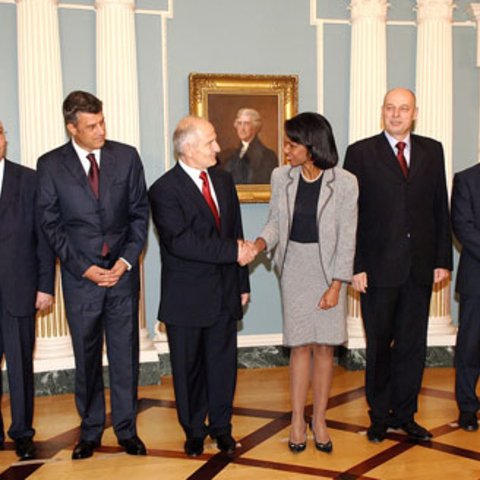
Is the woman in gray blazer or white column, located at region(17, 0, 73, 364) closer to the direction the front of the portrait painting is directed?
the woman in gray blazer

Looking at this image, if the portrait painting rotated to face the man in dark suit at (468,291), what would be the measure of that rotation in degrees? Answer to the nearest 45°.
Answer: approximately 45° to its left

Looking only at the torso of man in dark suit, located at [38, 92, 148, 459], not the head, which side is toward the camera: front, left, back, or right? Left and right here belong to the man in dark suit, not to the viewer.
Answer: front

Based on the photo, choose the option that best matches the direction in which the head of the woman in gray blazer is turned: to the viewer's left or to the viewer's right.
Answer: to the viewer's left

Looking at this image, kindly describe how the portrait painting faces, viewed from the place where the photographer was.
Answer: facing the viewer

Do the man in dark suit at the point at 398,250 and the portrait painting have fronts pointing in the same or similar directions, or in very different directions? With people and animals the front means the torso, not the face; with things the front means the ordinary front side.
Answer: same or similar directions

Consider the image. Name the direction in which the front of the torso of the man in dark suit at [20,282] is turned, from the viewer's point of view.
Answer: toward the camera

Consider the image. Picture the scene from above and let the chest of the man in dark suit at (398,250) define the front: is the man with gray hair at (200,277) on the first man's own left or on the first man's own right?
on the first man's own right

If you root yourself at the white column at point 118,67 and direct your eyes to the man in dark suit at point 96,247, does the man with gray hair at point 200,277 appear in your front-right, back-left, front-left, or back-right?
front-left

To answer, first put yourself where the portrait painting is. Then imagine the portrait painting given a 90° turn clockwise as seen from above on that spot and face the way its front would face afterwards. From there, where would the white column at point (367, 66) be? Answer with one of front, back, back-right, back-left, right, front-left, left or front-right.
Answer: back

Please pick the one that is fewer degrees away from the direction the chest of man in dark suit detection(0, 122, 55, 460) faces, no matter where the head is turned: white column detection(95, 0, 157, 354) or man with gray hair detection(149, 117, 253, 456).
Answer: the man with gray hair

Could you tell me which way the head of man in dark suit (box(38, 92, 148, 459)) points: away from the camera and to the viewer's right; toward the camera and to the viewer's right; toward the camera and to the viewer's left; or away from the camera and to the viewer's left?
toward the camera and to the viewer's right

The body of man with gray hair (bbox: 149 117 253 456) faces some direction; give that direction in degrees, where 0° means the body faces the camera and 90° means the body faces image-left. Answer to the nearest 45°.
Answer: approximately 315°
